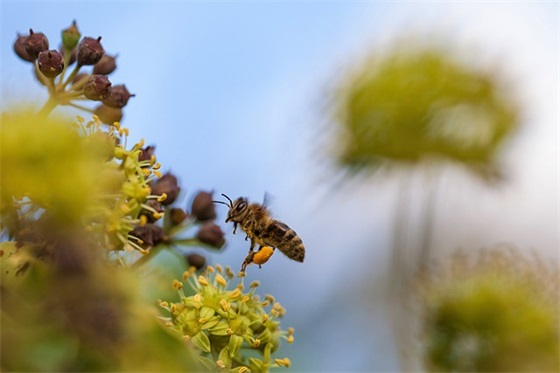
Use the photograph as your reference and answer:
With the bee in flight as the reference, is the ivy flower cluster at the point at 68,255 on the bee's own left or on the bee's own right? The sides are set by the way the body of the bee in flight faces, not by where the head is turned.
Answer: on the bee's own left

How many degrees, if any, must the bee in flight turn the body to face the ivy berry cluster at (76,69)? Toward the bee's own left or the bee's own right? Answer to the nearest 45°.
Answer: approximately 45° to the bee's own left

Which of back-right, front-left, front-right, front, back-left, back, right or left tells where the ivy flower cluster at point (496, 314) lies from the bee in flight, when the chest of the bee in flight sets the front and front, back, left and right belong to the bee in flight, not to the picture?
back-right

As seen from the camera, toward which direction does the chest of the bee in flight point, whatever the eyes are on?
to the viewer's left
